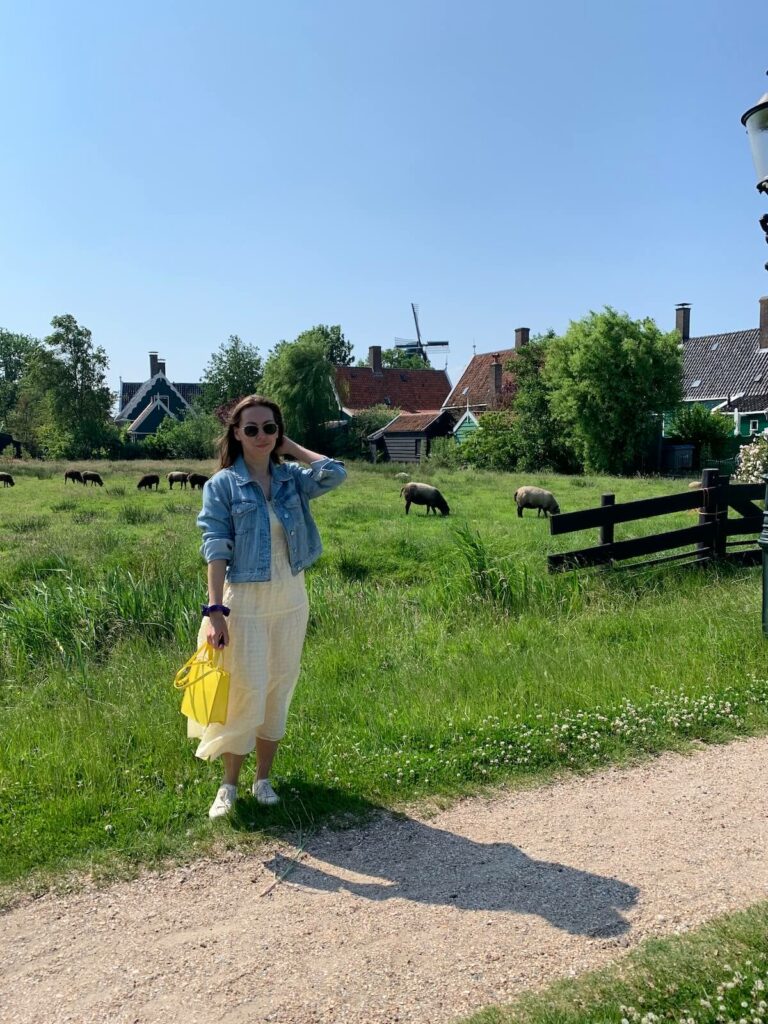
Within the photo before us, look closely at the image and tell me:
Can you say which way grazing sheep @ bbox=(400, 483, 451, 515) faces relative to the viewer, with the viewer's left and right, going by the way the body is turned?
facing to the right of the viewer

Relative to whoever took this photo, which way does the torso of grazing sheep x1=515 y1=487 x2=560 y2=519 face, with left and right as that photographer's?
facing to the right of the viewer

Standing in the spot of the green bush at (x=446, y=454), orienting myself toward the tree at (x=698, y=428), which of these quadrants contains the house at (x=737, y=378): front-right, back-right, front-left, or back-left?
front-left

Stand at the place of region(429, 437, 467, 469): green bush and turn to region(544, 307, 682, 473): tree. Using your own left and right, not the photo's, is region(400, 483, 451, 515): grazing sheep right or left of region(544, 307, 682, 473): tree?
right

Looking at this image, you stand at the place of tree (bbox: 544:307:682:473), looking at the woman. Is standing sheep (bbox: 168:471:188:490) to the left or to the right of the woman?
right

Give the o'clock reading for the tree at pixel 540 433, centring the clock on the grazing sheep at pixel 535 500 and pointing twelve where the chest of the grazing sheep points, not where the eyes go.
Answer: The tree is roughly at 9 o'clock from the grazing sheep.

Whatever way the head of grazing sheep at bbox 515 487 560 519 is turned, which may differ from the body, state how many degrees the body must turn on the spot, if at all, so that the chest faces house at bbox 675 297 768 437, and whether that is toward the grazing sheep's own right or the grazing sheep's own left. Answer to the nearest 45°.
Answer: approximately 90° to the grazing sheep's own left

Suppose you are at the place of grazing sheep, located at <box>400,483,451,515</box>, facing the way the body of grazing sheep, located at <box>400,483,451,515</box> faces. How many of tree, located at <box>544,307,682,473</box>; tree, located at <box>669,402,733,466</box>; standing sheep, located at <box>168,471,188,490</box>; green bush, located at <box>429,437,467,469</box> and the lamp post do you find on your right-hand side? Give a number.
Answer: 1

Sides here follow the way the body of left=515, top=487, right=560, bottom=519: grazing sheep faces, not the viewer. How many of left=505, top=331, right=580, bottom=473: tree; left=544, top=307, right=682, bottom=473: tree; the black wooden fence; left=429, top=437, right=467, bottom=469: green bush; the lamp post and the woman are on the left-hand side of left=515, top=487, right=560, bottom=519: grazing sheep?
3

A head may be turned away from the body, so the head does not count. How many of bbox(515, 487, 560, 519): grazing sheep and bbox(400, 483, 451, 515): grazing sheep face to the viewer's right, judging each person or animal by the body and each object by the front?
2

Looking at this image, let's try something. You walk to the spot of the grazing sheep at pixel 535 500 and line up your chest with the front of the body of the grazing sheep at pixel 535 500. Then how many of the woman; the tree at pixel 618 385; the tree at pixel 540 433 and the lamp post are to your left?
2

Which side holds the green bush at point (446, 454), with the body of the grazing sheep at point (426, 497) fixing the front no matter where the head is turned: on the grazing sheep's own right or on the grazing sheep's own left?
on the grazing sheep's own left

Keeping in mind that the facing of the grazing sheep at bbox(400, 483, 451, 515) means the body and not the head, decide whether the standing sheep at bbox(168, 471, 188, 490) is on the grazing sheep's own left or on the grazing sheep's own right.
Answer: on the grazing sheep's own left

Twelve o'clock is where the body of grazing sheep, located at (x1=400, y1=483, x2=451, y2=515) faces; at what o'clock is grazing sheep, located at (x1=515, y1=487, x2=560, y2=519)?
grazing sheep, located at (x1=515, y1=487, x2=560, y2=519) is roughly at 12 o'clock from grazing sheep, located at (x1=400, y1=483, x2=451, y2=515).
